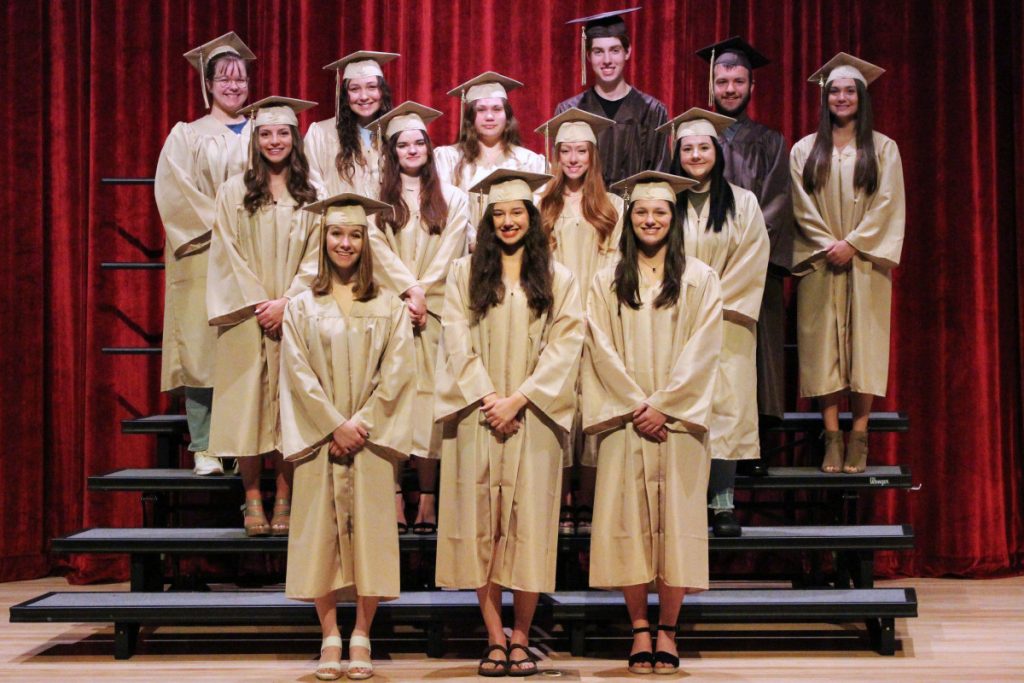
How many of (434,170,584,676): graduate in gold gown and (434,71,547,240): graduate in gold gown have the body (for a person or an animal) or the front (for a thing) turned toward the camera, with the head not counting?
2

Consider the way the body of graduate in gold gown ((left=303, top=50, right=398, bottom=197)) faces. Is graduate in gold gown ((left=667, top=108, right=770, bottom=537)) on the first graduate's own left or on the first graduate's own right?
on the first graduate's own left

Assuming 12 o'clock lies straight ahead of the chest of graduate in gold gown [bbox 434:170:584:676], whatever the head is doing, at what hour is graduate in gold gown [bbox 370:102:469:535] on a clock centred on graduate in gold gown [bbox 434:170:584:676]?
graduate in gold gown [bbox 370:102:469:535] is roughly at 5 o'clock from graduate in gold gown [bbox 434:170:584:676].

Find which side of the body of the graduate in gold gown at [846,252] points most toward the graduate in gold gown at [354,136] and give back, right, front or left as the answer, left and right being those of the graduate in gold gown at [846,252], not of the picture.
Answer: right

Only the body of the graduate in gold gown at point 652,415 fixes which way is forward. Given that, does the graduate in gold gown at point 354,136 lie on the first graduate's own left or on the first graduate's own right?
on the first graduate's own right

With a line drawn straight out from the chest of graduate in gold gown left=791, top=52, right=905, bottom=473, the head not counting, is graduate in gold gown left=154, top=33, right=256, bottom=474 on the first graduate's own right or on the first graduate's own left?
on the first graduate's own right

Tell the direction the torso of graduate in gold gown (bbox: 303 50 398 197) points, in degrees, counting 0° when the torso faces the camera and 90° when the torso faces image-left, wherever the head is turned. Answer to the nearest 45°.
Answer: approximately 0°

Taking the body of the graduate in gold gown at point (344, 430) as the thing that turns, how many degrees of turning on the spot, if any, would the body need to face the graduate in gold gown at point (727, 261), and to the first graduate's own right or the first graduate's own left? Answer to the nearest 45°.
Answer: approximately 90° to the first graduate's own left
